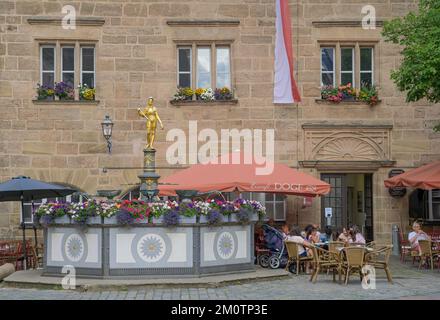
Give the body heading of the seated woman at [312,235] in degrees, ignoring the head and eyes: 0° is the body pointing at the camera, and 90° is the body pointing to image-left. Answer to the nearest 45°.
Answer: approximately 315°

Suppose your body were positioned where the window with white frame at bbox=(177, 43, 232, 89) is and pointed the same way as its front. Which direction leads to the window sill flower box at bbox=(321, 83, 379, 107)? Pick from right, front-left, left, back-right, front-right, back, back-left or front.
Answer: left

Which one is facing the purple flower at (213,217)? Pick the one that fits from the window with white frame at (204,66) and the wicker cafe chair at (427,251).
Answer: the window with white frame

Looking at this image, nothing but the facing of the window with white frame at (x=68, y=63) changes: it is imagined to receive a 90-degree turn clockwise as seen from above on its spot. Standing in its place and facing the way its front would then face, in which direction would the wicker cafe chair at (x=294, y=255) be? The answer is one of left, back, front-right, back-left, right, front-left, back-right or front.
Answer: back-left

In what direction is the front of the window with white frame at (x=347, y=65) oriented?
toward the camera

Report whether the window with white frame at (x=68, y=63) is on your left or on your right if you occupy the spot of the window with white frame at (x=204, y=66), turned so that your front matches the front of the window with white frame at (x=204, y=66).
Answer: on your right

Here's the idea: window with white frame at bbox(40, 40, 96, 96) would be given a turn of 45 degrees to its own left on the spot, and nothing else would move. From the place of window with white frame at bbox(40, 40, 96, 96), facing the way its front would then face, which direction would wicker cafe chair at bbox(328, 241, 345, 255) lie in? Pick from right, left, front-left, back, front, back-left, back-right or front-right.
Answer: front

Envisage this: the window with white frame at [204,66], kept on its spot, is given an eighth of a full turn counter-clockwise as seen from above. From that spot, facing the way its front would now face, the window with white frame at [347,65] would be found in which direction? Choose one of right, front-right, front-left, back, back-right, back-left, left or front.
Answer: front-left

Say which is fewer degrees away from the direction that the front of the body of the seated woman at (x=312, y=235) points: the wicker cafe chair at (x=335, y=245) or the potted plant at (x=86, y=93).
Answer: the wicker cafe chair

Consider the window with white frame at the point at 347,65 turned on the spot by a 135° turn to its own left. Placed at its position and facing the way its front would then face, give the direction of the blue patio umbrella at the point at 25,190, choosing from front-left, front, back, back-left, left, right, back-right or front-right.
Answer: back

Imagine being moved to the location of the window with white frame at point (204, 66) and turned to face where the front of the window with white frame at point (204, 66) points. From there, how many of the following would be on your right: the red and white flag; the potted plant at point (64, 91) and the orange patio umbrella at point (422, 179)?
1
